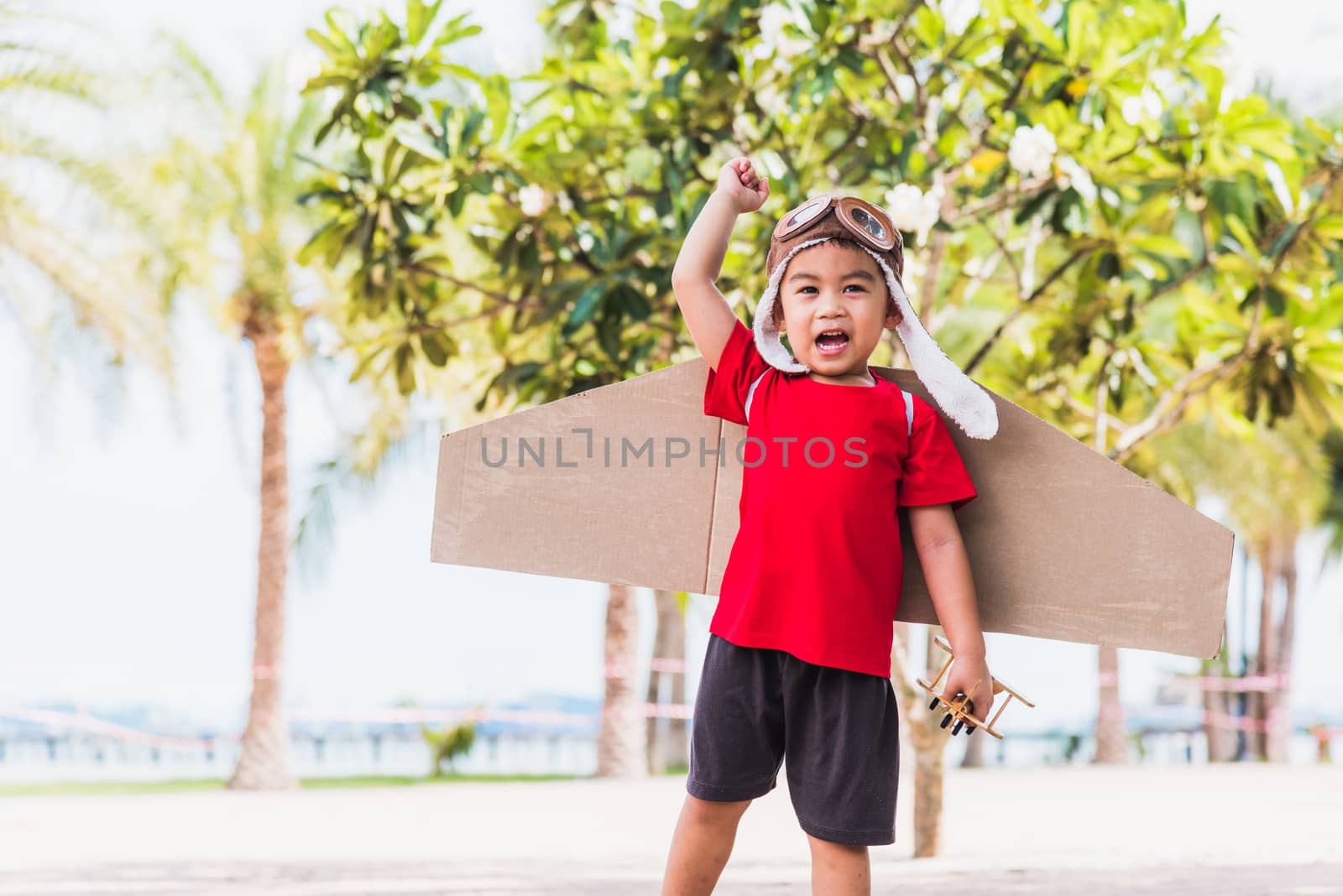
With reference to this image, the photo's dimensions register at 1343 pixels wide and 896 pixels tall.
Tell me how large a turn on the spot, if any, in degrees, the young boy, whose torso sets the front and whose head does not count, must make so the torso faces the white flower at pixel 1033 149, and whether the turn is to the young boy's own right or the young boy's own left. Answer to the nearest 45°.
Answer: approximately 180°

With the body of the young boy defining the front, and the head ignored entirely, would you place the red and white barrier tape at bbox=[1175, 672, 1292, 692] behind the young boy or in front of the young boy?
behind

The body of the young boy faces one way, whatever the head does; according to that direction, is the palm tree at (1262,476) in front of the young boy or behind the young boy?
behind

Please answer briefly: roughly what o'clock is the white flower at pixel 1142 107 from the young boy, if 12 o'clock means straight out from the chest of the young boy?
The white flower is roughly at 7 o'clock from the young boy.

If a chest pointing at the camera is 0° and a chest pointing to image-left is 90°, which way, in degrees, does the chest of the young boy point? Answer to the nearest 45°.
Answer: approximately 0°

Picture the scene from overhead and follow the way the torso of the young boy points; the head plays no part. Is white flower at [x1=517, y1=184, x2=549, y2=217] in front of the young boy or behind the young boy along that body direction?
behind

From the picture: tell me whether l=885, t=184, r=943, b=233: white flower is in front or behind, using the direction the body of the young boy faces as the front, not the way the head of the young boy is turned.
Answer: behind

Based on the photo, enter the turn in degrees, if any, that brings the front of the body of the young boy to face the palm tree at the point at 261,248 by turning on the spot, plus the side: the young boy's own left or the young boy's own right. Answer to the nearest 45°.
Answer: approximately 135° to the young boy's own right

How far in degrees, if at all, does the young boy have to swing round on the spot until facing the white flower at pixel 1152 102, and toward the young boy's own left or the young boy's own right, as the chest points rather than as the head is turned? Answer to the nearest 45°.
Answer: approximately 135° to the young boy's own left

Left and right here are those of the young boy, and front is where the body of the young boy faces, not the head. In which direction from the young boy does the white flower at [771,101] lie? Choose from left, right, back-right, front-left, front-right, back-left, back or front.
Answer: back
